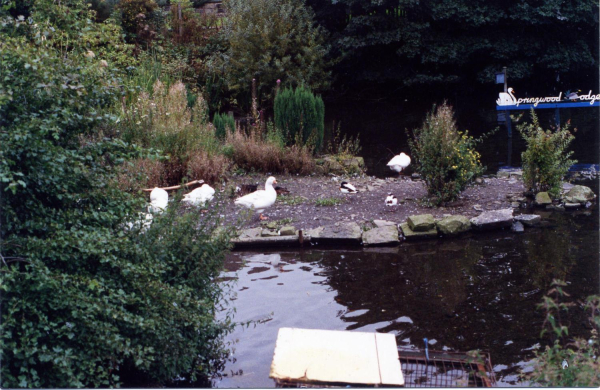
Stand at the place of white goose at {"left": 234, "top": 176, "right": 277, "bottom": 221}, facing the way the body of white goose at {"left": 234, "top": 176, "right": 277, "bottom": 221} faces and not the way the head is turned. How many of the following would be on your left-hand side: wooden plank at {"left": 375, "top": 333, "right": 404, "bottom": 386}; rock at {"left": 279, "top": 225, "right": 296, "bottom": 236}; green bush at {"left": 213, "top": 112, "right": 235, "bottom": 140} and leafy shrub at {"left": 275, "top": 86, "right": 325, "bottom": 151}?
2

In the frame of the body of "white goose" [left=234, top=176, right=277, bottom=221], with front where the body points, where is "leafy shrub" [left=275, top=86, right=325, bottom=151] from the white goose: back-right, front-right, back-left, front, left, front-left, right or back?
left

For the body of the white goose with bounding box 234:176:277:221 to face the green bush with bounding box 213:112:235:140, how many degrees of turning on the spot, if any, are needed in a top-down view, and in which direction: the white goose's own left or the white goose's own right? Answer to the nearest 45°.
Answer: approximately 90° to the white goose's own left

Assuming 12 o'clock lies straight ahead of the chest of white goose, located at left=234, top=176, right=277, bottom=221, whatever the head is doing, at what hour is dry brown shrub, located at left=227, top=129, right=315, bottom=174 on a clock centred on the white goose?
The dry brown shrub is roughly at 9 o'clock from the white goose.

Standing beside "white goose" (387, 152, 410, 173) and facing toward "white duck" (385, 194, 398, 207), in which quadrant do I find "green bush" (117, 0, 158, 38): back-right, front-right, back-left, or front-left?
back-right

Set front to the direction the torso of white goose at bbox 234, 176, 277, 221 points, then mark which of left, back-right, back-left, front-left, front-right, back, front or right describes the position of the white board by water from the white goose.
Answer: right

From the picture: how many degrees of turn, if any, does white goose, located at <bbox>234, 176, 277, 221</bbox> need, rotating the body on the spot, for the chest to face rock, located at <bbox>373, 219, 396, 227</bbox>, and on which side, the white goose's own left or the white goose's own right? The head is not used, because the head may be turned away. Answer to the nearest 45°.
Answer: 0° — it already faces it

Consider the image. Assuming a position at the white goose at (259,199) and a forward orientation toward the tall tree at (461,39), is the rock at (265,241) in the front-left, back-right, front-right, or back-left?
back-right

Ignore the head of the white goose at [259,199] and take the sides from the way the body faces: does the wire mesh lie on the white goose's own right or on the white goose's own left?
on the white goose's own right

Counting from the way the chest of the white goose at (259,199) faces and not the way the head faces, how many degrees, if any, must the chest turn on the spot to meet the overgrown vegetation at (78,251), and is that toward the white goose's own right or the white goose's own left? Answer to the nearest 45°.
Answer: approximately 90° to the white goose's own right

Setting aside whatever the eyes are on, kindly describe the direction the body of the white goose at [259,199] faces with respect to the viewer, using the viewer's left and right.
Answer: facing to the right of the viewer
